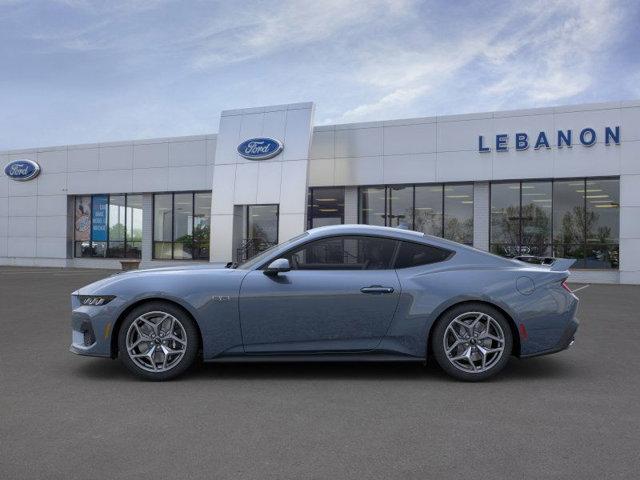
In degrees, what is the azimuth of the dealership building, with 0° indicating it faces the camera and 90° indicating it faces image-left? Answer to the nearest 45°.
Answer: approximately 45°

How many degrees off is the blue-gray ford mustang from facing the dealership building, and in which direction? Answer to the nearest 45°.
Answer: approximately 90° to its right

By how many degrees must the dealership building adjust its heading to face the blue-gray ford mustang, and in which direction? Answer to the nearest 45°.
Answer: approximately 45° to its left

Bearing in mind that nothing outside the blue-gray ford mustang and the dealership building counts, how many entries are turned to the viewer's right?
0

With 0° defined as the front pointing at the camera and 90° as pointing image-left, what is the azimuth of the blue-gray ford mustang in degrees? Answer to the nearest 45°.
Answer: approximately 90°

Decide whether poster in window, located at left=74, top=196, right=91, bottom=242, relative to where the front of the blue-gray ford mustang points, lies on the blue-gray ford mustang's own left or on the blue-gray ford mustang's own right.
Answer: on the blue-gray ford mustang's own right
